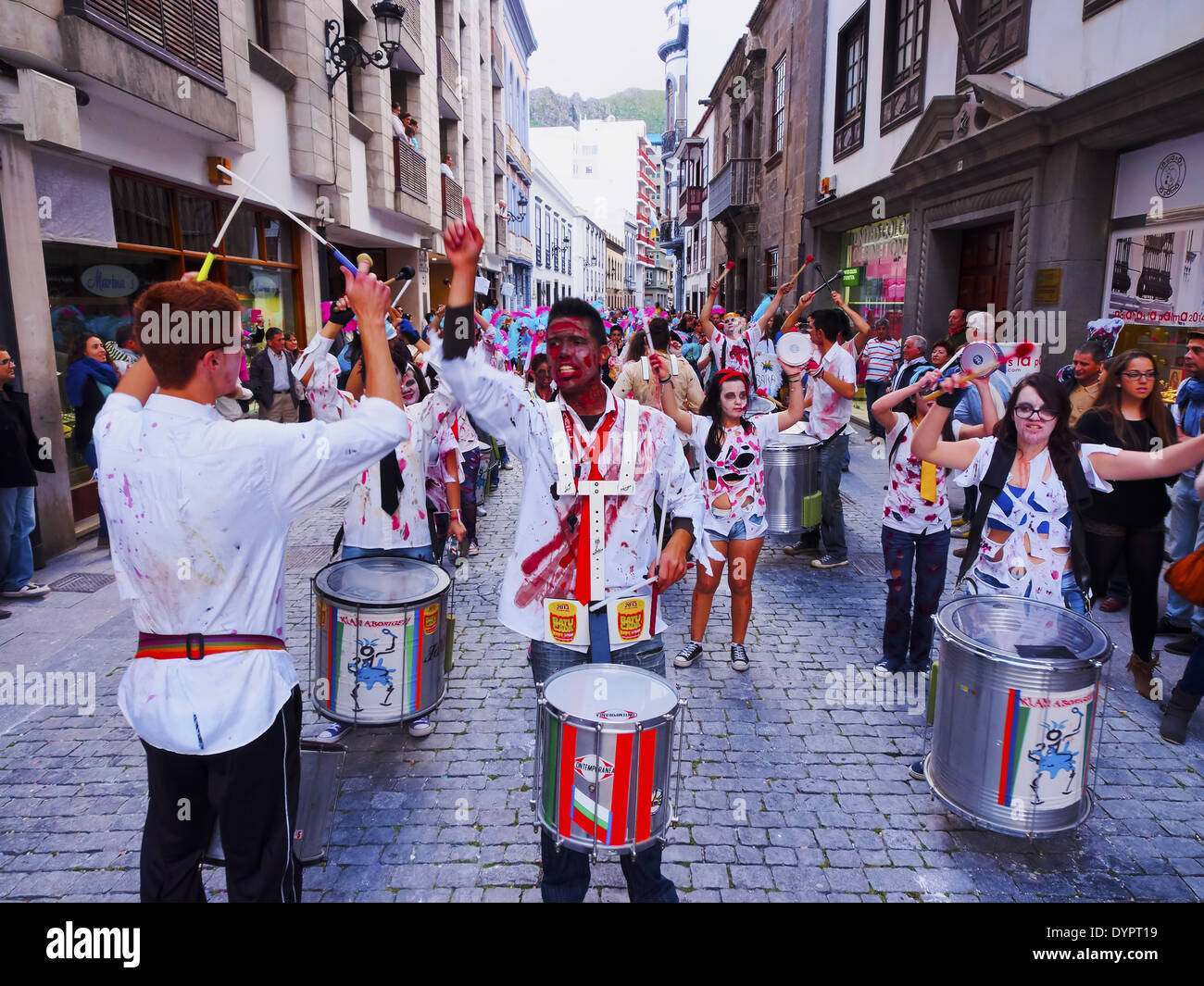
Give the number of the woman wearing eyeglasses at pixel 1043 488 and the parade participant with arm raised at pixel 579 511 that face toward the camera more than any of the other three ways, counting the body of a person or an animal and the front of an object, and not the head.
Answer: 2

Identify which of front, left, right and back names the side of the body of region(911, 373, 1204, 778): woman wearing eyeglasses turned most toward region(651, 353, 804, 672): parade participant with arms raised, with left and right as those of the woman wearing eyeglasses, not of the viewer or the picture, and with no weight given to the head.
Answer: right

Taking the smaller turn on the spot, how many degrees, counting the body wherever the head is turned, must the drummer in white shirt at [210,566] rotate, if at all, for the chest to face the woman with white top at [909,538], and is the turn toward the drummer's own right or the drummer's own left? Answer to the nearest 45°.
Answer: approximately 90° to the drummer's own right

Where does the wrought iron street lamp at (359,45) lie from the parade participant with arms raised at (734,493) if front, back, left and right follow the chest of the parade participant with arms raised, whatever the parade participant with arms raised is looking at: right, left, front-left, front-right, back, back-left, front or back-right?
back-right

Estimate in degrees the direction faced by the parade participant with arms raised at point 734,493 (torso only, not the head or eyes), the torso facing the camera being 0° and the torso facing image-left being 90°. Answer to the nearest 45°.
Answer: approximately 0°

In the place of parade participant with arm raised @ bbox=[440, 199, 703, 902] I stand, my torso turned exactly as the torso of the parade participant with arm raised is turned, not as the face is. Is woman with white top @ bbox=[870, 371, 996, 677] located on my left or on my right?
on my left

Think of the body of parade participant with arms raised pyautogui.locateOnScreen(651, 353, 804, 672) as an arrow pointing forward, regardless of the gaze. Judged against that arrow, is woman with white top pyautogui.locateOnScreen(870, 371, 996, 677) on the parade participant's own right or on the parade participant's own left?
on the parade participant's own left

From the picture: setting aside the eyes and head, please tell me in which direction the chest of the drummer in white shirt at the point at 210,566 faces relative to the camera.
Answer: away from the camera

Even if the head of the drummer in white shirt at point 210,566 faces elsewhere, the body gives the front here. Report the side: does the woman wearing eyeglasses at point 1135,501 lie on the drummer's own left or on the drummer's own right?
on the drummer's own right

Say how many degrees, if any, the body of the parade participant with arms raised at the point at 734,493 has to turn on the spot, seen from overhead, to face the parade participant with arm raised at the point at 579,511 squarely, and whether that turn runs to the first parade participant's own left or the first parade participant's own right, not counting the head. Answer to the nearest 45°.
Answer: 0° — they already face them

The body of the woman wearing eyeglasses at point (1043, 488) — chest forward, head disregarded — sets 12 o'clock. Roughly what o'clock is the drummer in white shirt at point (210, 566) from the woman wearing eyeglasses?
The drummer in white shirt is roughly at 1 o'clock from the woman wearing eyeglasses.

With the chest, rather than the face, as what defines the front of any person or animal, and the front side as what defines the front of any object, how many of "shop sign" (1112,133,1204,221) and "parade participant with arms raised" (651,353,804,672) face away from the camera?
0
